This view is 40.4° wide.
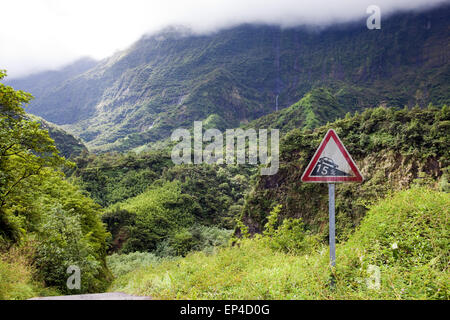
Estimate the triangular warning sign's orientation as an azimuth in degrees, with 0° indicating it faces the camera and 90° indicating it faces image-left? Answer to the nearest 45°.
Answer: approximately 0°

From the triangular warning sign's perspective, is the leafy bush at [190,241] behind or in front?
behind
